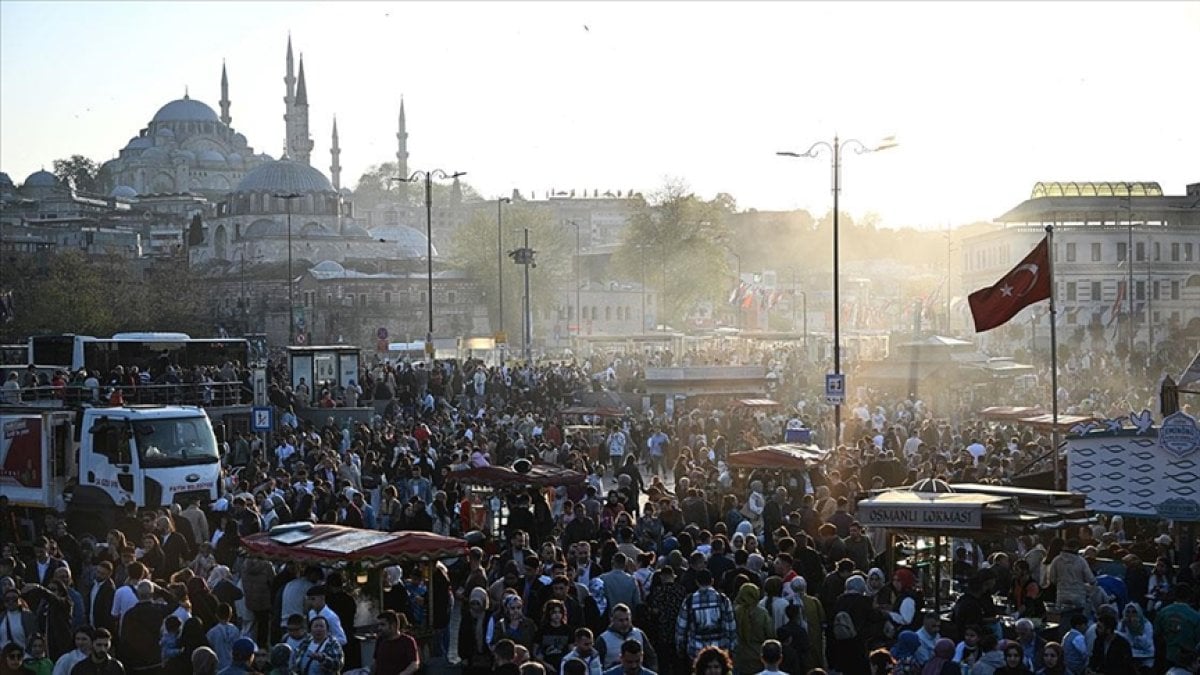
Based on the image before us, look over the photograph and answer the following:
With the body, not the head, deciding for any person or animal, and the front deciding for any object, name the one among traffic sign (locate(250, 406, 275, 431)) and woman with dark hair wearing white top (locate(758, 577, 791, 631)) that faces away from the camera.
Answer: the woman with dark hair wearing white top

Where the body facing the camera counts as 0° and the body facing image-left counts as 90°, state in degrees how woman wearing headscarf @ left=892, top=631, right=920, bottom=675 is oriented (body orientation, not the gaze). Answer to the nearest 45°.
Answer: approximately 180°

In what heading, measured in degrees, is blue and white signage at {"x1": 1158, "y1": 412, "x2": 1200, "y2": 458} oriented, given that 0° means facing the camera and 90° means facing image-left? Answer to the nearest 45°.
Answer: approximately 0°

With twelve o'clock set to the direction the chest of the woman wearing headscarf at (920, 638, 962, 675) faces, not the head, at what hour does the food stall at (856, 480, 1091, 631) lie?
The food stall is roughly at 12 o'clock from the woman wearing headscarf.

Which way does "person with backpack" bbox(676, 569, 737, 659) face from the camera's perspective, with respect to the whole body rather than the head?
away from the camera

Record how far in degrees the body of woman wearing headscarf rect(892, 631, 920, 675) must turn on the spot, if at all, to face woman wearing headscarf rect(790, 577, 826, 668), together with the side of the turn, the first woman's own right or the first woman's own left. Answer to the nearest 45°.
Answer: approximately 45° to the first woman's own left

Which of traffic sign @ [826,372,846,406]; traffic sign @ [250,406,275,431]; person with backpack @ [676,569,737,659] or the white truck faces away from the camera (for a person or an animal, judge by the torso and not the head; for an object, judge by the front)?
the person with backpack

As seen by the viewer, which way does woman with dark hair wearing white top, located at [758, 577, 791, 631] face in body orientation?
away from the camera

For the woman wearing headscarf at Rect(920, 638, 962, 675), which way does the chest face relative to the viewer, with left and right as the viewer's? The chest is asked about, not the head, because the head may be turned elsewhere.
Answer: facing away from the viewer
